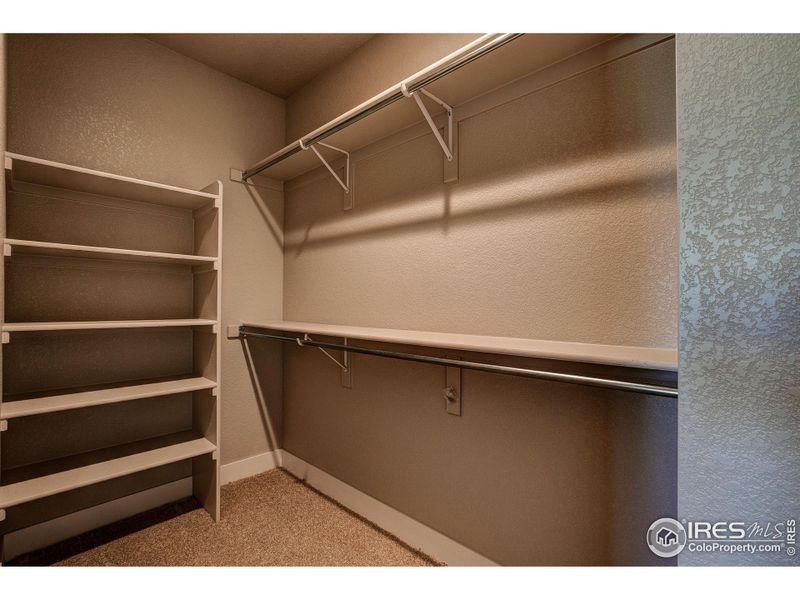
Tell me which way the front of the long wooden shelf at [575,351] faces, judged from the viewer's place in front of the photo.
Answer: facing the viewer and to the left of the viewer
